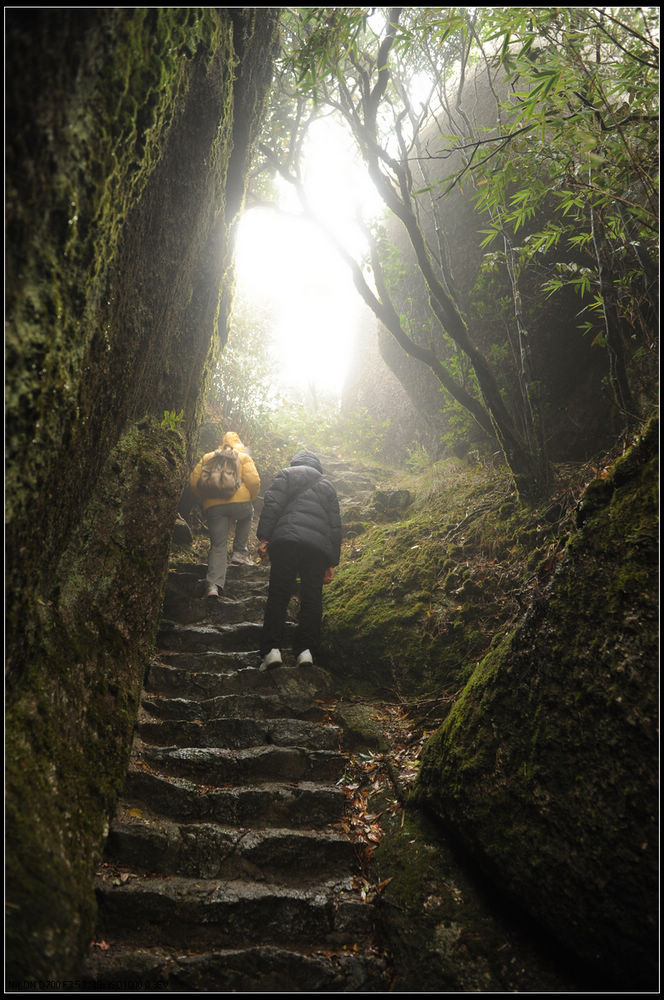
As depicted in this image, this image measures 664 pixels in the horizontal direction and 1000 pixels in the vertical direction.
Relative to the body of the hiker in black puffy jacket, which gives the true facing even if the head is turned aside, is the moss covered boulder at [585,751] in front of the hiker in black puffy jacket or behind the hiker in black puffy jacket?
behind

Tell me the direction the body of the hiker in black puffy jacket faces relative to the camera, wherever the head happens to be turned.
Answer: away from the camera

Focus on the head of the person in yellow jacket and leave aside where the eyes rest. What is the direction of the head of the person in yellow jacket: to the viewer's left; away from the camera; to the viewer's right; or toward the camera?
away from the camera

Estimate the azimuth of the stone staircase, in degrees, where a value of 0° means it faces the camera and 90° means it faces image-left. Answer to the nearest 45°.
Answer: approximately 0°

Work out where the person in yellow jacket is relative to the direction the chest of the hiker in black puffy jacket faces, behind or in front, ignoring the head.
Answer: in front
